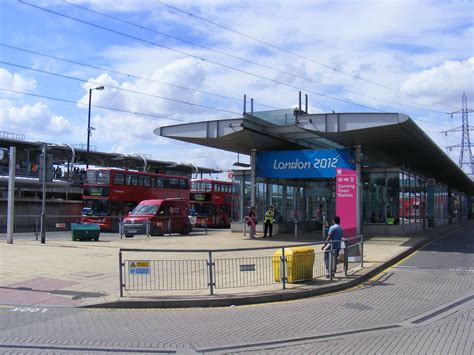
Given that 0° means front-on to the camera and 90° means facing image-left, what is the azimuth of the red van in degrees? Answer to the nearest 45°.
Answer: approximately 45°

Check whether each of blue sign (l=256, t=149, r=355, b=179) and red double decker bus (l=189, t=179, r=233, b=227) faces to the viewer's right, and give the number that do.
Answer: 0

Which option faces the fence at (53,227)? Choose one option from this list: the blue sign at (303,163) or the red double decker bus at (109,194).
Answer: the red double decker bus

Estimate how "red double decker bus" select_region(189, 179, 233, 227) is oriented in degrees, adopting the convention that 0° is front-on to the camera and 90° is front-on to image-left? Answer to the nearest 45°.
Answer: approximately 45°

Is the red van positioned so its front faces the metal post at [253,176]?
no

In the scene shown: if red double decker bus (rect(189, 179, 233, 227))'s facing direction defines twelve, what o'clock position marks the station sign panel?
The station sign panel is roughly at 10 o'clock from the red double decker bus.

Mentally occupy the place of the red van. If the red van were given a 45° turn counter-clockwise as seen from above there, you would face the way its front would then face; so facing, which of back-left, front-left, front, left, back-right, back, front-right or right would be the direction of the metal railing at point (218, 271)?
front

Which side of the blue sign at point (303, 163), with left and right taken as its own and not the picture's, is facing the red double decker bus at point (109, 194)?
right

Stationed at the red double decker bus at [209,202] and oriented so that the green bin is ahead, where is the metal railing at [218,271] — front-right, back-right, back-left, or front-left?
front-left

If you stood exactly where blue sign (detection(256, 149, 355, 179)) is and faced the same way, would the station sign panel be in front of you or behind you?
in front

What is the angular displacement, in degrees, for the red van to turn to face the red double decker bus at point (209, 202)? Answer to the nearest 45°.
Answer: approximately 135° to its right

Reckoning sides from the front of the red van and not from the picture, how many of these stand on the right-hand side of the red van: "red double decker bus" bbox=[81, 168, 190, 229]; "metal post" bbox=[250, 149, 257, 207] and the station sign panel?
1

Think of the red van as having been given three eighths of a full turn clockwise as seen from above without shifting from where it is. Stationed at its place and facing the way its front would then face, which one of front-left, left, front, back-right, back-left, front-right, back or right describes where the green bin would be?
back-left

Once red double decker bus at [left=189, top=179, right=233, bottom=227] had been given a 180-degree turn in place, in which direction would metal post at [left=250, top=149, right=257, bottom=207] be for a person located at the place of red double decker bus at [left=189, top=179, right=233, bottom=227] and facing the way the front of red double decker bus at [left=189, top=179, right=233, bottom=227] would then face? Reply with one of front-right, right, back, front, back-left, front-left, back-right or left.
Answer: back-right

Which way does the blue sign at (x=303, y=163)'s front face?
toward the camera

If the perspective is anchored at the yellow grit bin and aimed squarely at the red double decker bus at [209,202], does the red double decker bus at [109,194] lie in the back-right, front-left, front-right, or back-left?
front-left

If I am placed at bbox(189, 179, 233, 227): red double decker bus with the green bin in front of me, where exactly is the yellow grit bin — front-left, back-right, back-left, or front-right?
front-left

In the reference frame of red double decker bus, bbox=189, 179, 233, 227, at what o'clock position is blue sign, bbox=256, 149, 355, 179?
The blue sign is roughly at 10 o'clock from the red double decker bus.

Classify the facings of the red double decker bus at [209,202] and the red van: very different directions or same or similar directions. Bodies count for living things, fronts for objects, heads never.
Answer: same or similar directions

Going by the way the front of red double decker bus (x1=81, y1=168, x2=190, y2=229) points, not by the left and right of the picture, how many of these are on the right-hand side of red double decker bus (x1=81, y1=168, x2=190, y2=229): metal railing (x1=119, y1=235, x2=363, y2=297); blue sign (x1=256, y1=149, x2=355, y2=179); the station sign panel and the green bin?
0

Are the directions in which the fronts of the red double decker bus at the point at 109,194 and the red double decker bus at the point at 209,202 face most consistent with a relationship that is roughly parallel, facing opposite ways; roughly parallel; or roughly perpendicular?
roughly parallel
